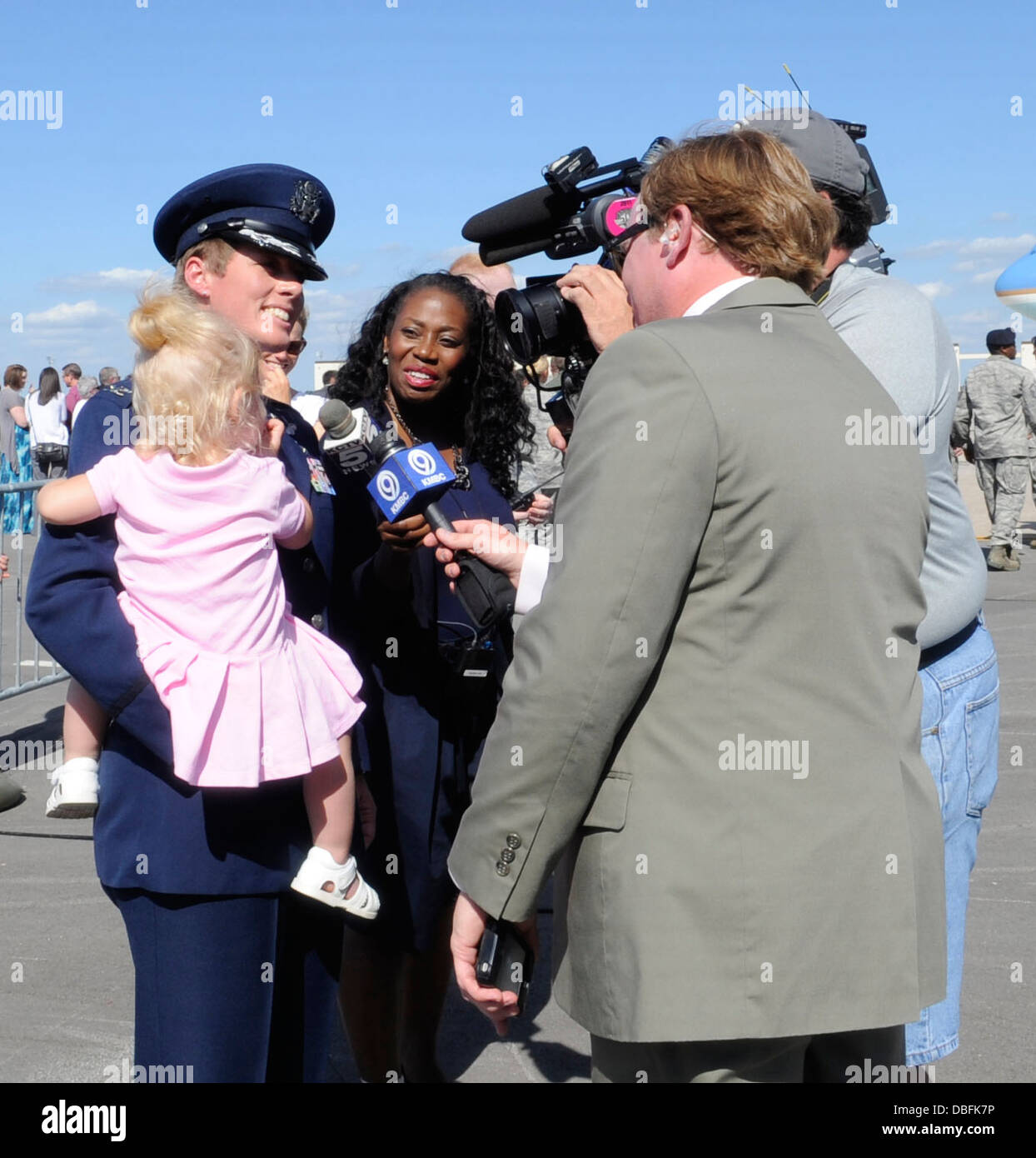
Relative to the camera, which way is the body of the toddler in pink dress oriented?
away from the camera

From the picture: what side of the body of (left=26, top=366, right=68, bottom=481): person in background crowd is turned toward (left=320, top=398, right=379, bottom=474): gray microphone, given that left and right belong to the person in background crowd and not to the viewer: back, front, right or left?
back

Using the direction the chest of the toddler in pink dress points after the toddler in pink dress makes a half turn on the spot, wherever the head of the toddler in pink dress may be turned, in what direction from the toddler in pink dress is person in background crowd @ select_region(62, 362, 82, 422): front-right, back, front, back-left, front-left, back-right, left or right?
back

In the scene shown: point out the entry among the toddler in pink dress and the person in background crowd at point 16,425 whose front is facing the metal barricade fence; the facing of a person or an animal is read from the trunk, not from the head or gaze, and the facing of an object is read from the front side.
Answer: the toddler in pink dress

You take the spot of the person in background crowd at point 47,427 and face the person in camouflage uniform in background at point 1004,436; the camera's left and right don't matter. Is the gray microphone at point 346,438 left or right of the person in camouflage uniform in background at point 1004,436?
right

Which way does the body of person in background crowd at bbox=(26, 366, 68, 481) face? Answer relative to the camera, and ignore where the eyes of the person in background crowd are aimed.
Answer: away from the camera

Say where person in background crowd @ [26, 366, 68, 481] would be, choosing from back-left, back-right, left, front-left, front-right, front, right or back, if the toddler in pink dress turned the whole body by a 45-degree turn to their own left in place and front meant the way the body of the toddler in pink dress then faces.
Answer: front-right

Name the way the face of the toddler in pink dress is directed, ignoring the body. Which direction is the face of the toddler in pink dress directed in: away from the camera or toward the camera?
away from the camera

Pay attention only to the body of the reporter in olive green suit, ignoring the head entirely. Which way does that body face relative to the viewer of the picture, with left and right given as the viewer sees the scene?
facing away from the viewer and to the left of the viewer
